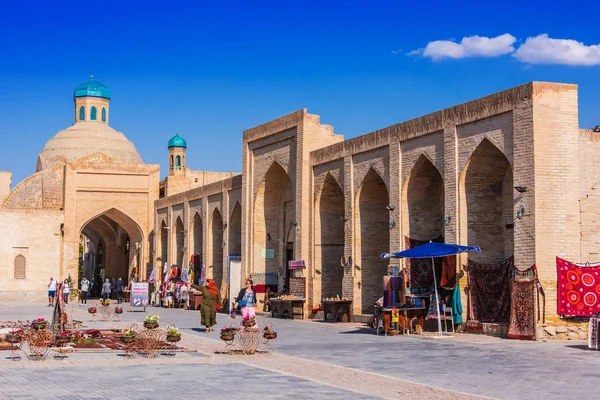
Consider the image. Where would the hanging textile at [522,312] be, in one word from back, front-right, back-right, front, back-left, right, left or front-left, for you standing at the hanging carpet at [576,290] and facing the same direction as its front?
right

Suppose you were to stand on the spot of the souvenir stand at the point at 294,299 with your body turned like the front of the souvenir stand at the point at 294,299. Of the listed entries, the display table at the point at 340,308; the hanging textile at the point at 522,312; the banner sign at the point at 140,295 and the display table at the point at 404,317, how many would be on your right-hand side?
1

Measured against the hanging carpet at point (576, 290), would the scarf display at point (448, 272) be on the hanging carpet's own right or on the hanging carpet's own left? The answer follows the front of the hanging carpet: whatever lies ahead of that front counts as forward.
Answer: on the hanging carpet's own right

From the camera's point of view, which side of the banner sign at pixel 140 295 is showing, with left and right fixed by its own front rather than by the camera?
front

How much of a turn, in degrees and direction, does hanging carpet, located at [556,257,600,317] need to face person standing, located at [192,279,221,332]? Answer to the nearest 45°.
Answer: approximately 90° to its right

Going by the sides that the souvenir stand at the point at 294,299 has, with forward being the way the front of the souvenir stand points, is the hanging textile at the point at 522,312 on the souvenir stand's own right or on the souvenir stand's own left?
on the souvenir stand's own left

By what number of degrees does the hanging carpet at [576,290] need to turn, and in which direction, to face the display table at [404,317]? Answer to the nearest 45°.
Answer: approximately 90° to its right

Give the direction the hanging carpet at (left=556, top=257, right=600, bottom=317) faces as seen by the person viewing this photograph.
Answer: facing the viewer

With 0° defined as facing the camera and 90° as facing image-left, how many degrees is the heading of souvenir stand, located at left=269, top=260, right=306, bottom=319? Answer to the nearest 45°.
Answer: approximately 45°

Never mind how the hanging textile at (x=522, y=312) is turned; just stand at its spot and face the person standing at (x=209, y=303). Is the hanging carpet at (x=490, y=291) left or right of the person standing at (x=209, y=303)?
right

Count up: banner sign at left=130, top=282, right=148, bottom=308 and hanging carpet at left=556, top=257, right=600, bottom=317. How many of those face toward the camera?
2

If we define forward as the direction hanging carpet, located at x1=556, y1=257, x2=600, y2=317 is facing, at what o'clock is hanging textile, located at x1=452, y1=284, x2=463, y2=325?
The hanging textile is roughly at 4 o'clock from the hanging carpet.

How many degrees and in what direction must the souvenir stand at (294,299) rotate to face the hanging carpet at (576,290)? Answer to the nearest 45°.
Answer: approximately 90° to its left
